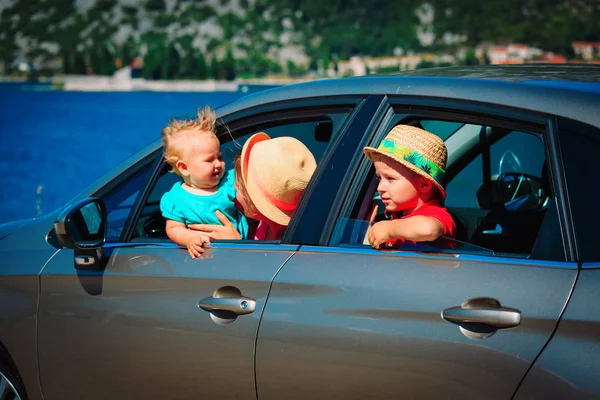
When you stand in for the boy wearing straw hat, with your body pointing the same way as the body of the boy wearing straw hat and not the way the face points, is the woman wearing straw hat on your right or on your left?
on your right

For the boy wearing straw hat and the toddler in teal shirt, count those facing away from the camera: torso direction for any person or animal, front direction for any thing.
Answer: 0

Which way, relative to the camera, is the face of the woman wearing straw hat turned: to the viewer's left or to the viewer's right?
to the viewer's left

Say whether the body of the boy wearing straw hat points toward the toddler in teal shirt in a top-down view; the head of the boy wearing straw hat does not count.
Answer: no

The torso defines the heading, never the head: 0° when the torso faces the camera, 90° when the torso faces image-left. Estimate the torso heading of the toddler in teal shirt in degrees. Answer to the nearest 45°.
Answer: approximately 315°

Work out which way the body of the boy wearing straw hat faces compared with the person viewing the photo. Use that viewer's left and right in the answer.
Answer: facing the viewer and to the left of the viewer
